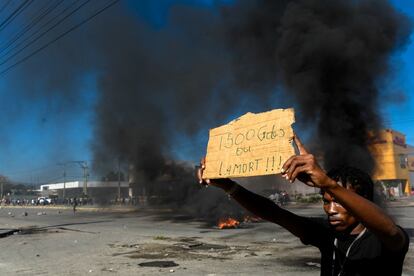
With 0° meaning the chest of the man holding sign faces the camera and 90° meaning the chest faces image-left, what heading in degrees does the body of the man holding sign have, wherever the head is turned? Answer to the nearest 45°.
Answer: approximately 45°
